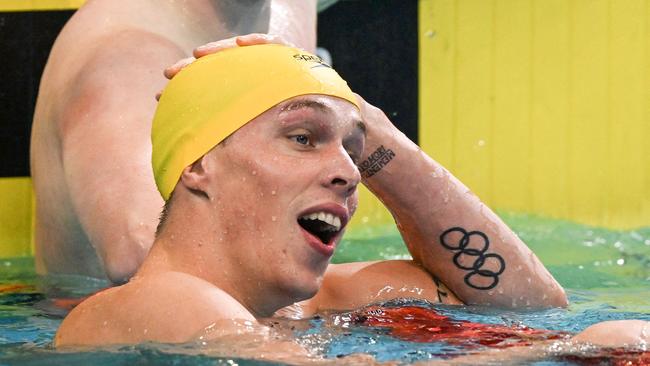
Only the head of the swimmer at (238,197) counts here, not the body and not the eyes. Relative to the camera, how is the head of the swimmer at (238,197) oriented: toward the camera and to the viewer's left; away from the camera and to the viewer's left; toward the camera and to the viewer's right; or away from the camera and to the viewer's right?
toward the camera and to the viewer's right

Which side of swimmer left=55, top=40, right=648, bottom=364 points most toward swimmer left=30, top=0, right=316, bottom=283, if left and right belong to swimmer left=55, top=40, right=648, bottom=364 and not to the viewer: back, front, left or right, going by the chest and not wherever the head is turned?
back

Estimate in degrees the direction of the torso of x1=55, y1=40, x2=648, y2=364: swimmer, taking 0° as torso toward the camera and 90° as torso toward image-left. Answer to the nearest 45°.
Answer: approximately 315°
